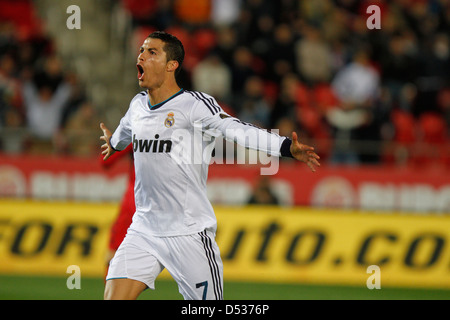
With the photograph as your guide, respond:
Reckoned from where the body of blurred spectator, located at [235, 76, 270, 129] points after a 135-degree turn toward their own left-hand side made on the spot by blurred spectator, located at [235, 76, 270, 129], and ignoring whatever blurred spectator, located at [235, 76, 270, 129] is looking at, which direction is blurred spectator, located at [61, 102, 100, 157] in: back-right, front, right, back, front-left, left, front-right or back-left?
back-left

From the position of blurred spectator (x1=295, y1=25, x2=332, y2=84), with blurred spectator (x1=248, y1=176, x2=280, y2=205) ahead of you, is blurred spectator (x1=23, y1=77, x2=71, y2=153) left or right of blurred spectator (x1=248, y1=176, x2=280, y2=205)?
right

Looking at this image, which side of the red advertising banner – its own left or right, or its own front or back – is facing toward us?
front

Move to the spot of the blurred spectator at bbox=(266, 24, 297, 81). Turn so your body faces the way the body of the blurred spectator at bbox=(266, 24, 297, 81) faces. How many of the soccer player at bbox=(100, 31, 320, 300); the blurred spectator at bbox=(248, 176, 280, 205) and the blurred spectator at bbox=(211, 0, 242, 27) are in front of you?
2

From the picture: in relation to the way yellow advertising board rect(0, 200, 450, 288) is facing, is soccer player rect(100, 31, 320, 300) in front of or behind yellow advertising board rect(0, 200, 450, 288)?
in front

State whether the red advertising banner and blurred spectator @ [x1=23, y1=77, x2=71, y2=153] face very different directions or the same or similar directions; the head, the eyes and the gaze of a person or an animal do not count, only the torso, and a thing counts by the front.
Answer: same or similar directions

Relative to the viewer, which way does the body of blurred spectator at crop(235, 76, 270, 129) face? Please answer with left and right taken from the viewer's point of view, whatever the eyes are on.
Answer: facing the viewer
